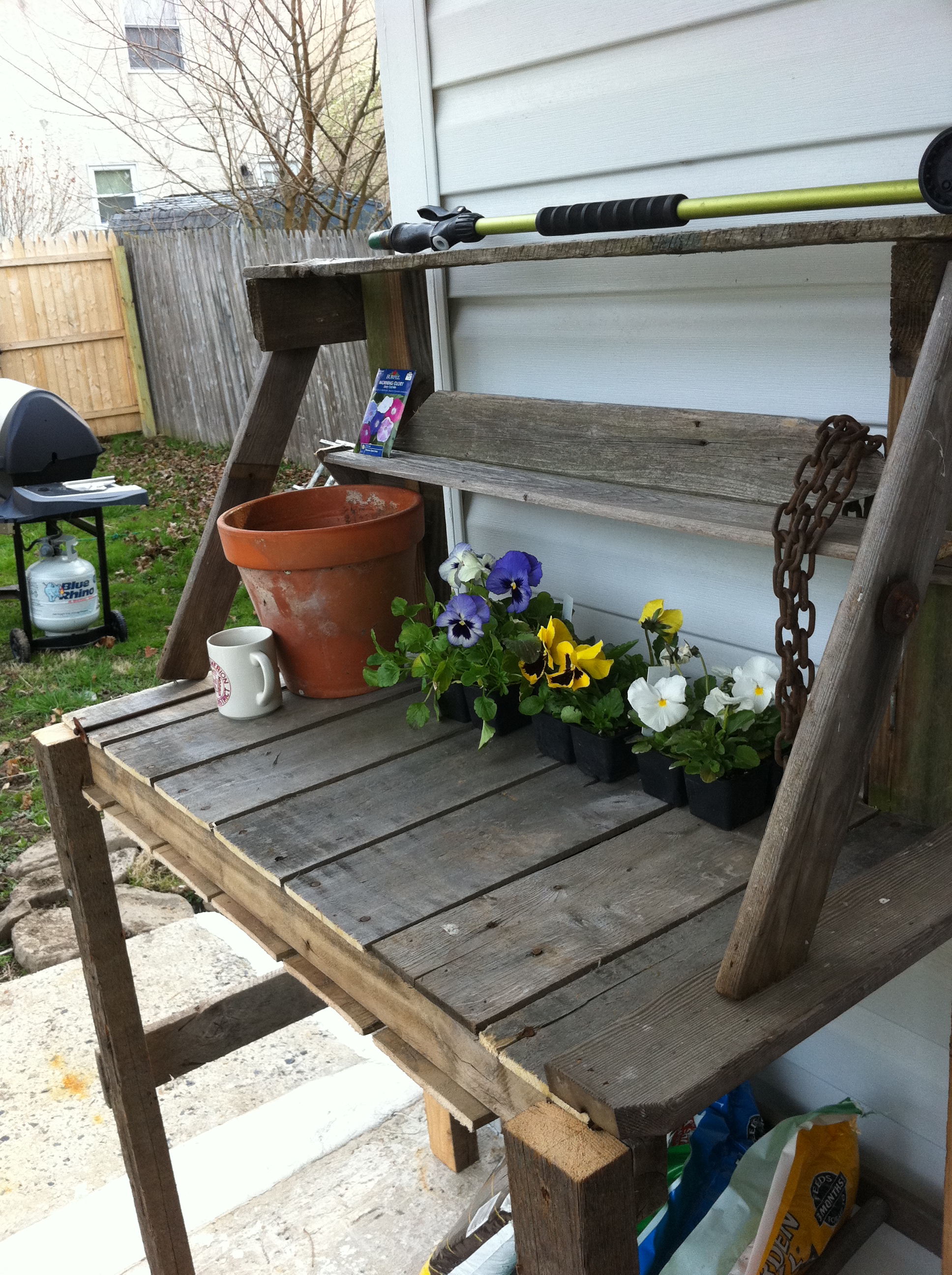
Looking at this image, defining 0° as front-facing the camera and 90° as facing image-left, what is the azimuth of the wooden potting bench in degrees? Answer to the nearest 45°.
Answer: approximately 45°

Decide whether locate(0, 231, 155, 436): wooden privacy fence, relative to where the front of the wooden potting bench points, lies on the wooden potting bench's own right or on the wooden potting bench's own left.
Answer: on the wooden potting bench's own right
